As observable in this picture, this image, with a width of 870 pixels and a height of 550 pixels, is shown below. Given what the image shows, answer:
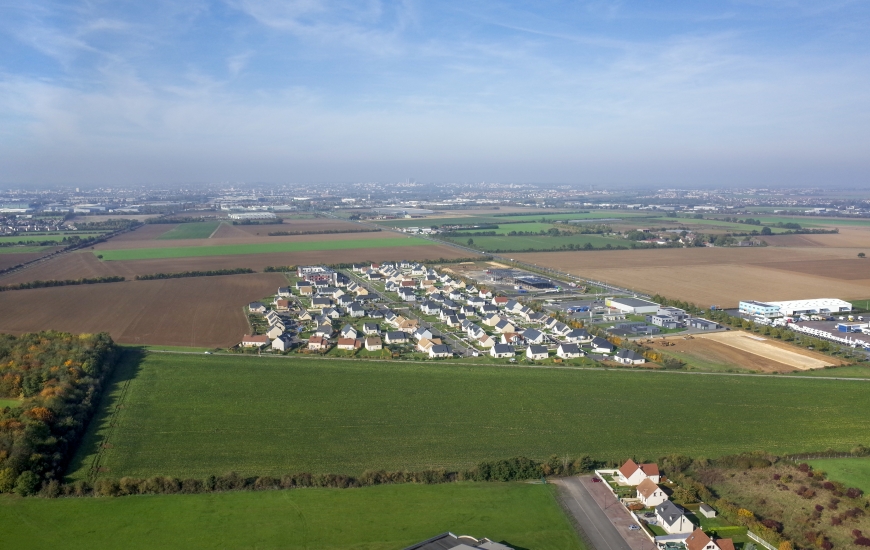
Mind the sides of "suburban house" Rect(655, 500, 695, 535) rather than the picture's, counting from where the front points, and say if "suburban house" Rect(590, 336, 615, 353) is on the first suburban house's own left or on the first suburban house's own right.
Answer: on the first suburban house's own right

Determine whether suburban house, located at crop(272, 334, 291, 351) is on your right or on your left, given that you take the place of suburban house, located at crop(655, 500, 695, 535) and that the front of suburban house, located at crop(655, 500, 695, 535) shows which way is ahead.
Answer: on your right

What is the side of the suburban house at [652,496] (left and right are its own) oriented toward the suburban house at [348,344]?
right

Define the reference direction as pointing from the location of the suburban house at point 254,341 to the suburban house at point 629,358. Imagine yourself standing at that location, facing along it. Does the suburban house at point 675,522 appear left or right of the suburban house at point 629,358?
right

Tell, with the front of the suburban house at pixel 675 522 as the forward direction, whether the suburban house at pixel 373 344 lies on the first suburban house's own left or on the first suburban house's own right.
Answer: on the first suburban house's own right

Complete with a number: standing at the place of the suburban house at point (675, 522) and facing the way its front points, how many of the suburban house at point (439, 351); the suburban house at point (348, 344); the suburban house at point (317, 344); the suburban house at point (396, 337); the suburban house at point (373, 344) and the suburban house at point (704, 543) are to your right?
5

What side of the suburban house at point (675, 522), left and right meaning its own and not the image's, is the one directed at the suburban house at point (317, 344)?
right

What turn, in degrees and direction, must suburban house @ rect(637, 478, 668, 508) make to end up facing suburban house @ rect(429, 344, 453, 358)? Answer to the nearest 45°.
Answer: approximately 90° to its right

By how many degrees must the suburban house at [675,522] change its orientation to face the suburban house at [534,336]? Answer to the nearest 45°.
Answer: approximately 90° to its right

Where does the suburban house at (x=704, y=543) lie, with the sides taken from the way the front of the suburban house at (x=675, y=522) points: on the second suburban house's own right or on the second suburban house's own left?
on the second suburban house's own left

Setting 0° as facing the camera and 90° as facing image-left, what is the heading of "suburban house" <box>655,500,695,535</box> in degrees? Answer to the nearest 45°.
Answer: approximately 45°
